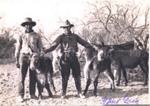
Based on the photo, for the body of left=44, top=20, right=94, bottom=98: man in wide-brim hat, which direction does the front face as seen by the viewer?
toward the camera

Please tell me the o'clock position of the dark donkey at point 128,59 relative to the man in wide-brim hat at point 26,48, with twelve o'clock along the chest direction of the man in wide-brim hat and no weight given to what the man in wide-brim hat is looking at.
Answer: The dark donkey is roughly at 9 o'clock from the man in wide-brim hat.

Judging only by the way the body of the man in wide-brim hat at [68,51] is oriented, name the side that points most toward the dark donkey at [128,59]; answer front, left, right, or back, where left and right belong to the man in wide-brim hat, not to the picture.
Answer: left

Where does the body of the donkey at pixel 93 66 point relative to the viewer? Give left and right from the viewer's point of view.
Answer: facing the viewer and to the left of the viewer

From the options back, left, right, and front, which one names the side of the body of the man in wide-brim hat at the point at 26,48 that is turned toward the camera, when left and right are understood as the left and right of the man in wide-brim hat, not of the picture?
front

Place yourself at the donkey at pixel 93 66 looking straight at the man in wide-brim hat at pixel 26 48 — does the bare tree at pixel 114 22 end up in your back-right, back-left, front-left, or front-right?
back-right
